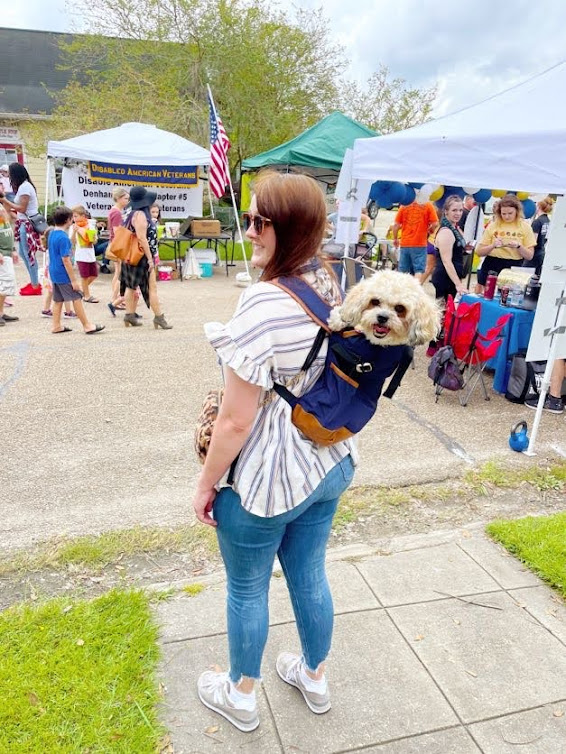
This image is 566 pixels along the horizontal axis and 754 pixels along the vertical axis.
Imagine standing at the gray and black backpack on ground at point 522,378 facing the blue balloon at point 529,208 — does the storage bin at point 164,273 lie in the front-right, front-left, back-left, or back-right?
front-left

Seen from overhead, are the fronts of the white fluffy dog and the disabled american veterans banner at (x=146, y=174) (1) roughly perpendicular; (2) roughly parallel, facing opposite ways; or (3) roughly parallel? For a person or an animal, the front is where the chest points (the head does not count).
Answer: roughly parallel

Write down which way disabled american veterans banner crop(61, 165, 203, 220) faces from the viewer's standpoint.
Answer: facing the viewer

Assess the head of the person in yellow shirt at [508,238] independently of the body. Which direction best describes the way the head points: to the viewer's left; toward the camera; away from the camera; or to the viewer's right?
toward the camera

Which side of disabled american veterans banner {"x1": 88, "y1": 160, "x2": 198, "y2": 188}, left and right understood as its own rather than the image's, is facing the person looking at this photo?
front

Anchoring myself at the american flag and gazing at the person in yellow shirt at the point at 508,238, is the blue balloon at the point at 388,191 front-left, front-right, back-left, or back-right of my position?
front-left
